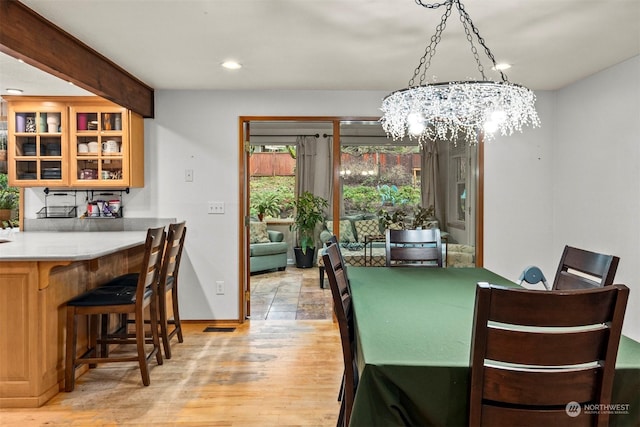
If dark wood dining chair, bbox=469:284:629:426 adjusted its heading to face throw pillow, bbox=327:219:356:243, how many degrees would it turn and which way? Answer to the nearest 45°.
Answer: approximately 45° to its left

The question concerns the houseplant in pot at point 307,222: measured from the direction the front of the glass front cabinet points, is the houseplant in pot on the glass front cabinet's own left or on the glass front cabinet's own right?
on the glass front cabinet's own left

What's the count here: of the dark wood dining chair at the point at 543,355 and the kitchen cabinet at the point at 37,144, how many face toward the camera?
1

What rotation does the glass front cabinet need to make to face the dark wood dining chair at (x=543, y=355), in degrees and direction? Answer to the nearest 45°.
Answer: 0° — it already faces it

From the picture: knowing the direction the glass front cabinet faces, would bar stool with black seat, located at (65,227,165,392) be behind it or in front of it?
in front

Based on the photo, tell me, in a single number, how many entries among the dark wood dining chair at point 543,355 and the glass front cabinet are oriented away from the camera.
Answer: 1

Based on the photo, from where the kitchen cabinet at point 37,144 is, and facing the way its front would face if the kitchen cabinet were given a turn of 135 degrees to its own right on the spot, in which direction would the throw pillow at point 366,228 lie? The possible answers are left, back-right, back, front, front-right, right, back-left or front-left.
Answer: back-right

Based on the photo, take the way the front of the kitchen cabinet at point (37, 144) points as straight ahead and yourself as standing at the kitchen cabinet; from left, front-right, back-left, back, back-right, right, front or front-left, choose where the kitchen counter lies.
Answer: front

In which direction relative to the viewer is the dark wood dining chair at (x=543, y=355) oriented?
away from the camera

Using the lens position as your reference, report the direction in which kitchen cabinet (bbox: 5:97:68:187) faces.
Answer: facing the viewer

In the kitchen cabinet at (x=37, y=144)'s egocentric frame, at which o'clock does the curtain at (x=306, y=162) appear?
The curtain is roughly at 8 o'clock from the kitchen cabinet.
